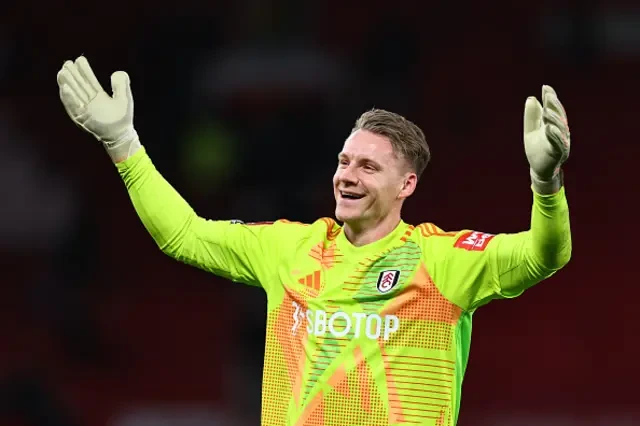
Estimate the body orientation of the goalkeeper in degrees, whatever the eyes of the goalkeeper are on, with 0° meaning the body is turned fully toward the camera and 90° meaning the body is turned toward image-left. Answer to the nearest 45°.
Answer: approximately 45°

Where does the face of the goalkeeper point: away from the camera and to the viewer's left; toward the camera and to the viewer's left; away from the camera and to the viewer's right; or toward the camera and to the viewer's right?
toward the camera and to the viewer's left
